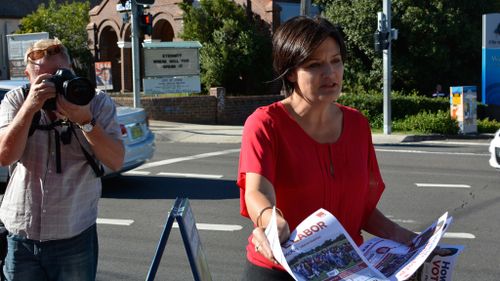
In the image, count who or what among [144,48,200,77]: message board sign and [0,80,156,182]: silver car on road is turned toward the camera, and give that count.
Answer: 1

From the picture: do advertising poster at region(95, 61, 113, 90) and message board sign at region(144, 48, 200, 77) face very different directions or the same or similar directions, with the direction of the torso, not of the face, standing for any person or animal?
same or similar directions

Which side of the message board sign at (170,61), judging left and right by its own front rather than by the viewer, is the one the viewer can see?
front

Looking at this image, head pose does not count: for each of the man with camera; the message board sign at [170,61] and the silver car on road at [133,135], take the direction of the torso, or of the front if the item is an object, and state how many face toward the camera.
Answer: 2

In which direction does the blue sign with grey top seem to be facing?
toward the camera

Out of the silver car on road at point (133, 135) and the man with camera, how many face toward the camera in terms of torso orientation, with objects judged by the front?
1

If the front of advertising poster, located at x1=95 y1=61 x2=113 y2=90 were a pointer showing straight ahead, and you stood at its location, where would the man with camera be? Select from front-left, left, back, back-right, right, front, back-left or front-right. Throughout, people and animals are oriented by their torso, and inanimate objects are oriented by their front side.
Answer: front

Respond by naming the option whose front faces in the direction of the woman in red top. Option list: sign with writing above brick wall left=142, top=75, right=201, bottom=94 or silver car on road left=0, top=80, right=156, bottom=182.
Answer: the sign with writing above brick wall

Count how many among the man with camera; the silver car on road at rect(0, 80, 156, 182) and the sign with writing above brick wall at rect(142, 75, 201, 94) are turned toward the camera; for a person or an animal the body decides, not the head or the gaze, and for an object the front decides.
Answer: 2

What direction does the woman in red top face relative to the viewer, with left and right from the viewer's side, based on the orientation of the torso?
facing the viewer and to the right of the viewer

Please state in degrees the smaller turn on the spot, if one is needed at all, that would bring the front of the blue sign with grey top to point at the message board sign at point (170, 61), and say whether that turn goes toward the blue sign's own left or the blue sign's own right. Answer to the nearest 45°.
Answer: approximately 90° to the blue sign's own right

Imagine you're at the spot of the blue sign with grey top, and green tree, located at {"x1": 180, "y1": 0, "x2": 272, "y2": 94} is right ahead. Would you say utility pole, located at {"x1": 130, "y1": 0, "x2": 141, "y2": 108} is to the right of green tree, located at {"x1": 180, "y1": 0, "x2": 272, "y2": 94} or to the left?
left

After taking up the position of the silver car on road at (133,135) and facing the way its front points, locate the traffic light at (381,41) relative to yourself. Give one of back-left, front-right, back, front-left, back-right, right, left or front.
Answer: right

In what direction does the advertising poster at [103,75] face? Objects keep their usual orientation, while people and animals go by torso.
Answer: toward the camera

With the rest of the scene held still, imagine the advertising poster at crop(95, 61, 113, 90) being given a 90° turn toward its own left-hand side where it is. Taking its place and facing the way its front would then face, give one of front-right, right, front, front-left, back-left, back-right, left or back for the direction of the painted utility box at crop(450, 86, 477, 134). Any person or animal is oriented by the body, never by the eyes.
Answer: front-right

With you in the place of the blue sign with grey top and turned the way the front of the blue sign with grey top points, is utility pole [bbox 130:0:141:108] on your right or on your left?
on your right

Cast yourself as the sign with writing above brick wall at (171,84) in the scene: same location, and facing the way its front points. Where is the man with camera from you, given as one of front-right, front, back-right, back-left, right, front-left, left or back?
front
